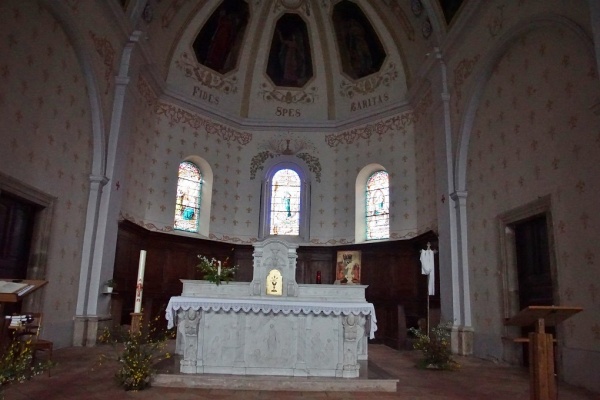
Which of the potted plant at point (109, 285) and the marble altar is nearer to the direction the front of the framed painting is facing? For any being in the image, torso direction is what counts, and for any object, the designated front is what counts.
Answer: the marble altar

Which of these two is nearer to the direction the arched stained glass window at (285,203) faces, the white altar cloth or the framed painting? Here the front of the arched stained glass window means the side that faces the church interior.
the white altar cloth

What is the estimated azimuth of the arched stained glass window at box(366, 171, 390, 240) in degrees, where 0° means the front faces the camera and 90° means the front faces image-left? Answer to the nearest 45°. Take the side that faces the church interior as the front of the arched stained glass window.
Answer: approximately 45°

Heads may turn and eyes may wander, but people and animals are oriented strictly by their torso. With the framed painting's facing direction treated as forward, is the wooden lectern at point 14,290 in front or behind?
in front

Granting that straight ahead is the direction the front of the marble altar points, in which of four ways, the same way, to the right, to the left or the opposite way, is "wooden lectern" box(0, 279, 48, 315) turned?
to the left

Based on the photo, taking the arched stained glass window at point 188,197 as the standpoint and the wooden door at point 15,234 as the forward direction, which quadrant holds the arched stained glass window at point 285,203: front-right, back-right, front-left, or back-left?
back-left

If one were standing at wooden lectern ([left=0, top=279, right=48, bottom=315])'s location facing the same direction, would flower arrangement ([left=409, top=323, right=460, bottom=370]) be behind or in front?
in front

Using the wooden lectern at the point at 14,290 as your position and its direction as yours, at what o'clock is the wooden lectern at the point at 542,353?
the wooden lectern at the point at 542,353 is roughly at 12 o'clock from the wooden lectern at the point at 14,290.

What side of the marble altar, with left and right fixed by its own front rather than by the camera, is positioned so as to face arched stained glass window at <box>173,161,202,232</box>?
back

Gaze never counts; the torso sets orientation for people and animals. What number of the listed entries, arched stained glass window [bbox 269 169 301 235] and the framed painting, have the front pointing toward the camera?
2

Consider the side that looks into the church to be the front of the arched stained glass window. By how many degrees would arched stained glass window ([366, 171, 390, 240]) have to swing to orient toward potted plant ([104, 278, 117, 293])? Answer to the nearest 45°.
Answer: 0° — it already faces it

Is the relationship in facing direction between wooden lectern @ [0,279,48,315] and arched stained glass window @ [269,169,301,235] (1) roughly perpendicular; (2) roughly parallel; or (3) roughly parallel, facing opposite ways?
roughly perpendicular
